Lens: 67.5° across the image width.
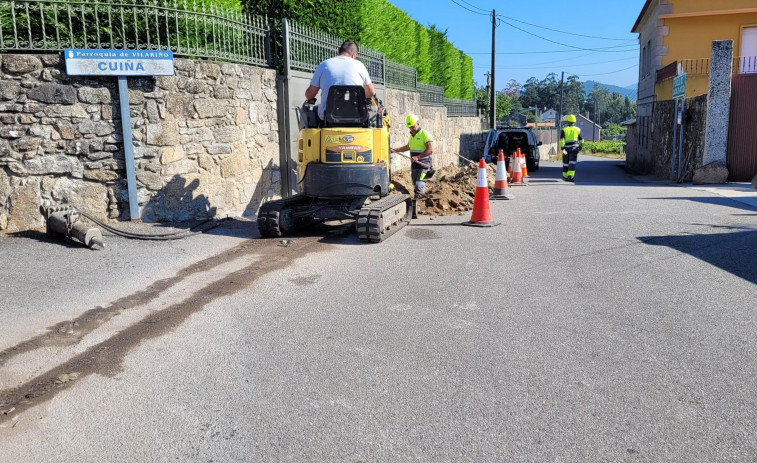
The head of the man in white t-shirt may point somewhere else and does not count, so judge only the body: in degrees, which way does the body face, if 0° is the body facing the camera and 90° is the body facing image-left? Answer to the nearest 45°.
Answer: approximately 180°

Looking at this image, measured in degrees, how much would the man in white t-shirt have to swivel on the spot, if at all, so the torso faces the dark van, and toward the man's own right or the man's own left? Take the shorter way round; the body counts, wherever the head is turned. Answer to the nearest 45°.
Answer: approximately 45° to the man's own right

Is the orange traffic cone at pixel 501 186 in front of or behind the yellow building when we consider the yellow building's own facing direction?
in front

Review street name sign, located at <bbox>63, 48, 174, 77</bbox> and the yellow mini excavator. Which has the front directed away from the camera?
the yellow mini excavator

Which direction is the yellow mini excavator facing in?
away from the camera

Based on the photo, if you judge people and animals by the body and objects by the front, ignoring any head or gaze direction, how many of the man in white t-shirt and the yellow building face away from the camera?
1

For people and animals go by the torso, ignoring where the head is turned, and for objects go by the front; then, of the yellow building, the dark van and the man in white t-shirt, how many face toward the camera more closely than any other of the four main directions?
1

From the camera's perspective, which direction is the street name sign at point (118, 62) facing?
toward the camera

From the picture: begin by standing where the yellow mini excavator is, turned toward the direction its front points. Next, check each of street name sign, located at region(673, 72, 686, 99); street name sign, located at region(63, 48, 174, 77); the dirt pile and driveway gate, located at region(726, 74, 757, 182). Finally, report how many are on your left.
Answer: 1

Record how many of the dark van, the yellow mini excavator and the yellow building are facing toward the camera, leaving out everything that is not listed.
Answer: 1

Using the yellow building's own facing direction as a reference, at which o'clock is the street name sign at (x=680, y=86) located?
The street name sign is roughly at 12 o'clock from the yellow building.

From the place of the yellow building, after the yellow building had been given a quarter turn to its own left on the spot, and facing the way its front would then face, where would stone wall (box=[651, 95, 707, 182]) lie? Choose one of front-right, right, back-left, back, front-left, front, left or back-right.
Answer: right

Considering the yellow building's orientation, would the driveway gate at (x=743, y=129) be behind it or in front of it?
in front

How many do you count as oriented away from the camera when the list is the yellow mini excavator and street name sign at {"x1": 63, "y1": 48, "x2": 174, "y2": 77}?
1

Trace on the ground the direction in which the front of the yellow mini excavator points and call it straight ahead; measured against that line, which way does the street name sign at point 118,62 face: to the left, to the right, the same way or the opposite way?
the opposite way

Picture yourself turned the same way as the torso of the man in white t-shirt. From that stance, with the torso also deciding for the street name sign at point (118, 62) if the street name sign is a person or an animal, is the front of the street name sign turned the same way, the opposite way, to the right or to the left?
the opposite way

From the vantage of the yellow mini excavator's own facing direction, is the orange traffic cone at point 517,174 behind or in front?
in front

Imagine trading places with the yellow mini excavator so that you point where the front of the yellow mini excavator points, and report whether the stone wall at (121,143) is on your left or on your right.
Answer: on your left
